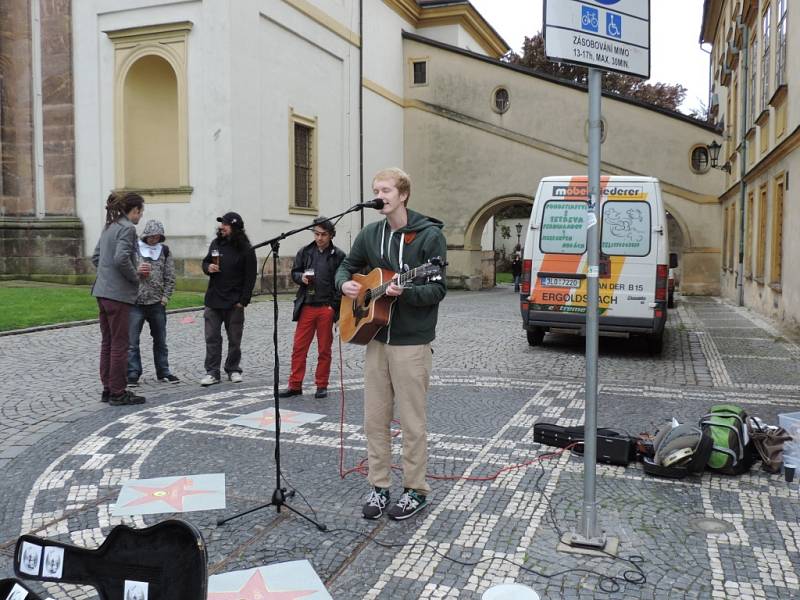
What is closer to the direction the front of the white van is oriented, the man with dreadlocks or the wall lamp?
the wall lamp

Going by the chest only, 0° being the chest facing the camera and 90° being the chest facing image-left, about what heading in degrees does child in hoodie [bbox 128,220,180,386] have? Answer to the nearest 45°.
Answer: approximately 0°

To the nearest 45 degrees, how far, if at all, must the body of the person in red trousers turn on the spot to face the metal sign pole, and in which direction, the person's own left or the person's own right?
approximately 45° to the person's own left

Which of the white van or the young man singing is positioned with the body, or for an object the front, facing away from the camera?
the white van

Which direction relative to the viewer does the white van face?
away from the camera

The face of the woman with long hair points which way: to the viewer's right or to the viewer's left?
to the viewer's right

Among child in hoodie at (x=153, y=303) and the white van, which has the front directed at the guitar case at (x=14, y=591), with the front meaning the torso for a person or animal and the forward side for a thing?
the child in hoodie
